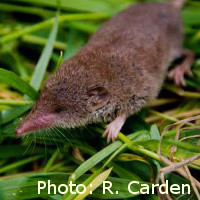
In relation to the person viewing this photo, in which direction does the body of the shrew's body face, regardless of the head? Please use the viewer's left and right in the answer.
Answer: facing the viewer and to the left of the viewer

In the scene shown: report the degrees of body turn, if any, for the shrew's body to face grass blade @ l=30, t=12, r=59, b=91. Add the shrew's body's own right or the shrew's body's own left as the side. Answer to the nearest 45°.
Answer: approximately 45° to the shrew's body's own right
